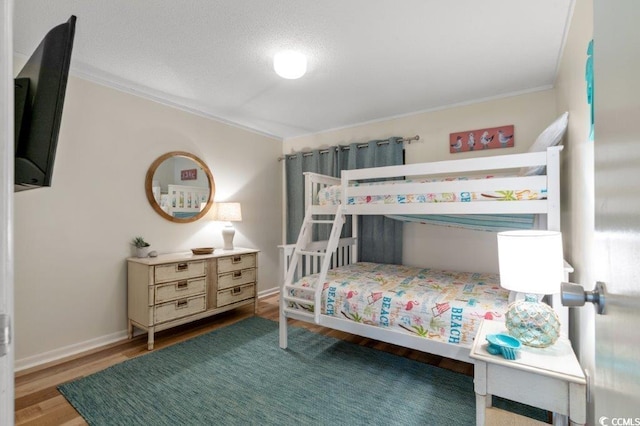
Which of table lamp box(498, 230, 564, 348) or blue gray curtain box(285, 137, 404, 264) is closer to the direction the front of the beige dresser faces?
the table lamp

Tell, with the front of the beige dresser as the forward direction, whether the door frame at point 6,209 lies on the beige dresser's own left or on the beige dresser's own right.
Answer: on the beige dresser's own right

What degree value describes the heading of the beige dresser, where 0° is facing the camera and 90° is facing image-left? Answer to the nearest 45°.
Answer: approximately 315°

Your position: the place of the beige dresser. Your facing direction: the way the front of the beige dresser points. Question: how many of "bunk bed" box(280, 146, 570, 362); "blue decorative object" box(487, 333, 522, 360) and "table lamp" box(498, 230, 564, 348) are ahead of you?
3

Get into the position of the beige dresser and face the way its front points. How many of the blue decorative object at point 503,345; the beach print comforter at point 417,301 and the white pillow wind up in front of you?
3

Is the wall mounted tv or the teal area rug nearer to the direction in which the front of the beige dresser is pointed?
the teal area rug

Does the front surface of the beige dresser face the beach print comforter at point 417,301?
yes
